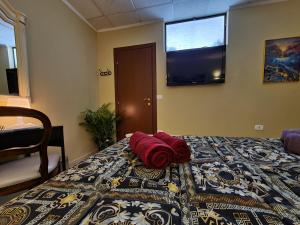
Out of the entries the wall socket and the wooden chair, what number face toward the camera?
1

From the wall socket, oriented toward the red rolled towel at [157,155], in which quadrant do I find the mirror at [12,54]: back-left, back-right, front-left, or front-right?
front-right

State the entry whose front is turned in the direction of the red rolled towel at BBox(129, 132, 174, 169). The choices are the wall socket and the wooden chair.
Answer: the wall socket

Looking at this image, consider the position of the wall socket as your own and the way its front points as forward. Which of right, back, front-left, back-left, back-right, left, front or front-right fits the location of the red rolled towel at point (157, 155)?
front

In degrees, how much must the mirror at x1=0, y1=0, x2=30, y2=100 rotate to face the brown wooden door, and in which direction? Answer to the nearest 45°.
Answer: approximately 45° to its left

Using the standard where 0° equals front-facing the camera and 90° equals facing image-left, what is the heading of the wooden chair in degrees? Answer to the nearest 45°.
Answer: approximately 135°

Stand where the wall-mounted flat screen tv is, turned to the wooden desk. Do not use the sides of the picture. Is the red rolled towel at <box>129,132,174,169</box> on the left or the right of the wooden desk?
left

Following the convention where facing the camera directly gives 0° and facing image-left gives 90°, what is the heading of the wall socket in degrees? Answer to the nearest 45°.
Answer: approximately 0°

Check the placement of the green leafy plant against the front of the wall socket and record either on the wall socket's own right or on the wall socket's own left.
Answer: on the wall socket's own right

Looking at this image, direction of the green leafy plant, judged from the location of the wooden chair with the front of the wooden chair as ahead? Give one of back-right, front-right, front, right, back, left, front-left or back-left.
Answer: right

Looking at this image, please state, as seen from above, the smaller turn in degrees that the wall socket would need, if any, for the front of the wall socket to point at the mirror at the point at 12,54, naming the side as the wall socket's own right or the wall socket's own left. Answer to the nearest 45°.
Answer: approximately 45° to the wall socket's own right

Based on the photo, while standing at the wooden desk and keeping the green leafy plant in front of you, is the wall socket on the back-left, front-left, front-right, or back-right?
front-right

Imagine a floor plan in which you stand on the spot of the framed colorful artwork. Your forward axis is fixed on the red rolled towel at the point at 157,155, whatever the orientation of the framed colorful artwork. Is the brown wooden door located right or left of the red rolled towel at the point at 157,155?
right

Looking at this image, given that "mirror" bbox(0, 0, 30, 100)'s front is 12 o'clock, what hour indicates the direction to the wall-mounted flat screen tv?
The wall-mounted flat screen tv is roughly at 11 o'clock from the mirror.

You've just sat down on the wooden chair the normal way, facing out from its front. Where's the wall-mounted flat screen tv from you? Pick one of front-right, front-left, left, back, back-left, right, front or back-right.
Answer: back-right

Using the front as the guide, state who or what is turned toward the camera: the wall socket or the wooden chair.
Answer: the wall socket

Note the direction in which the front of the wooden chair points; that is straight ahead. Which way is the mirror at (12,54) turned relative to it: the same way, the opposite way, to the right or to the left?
the opposite way
